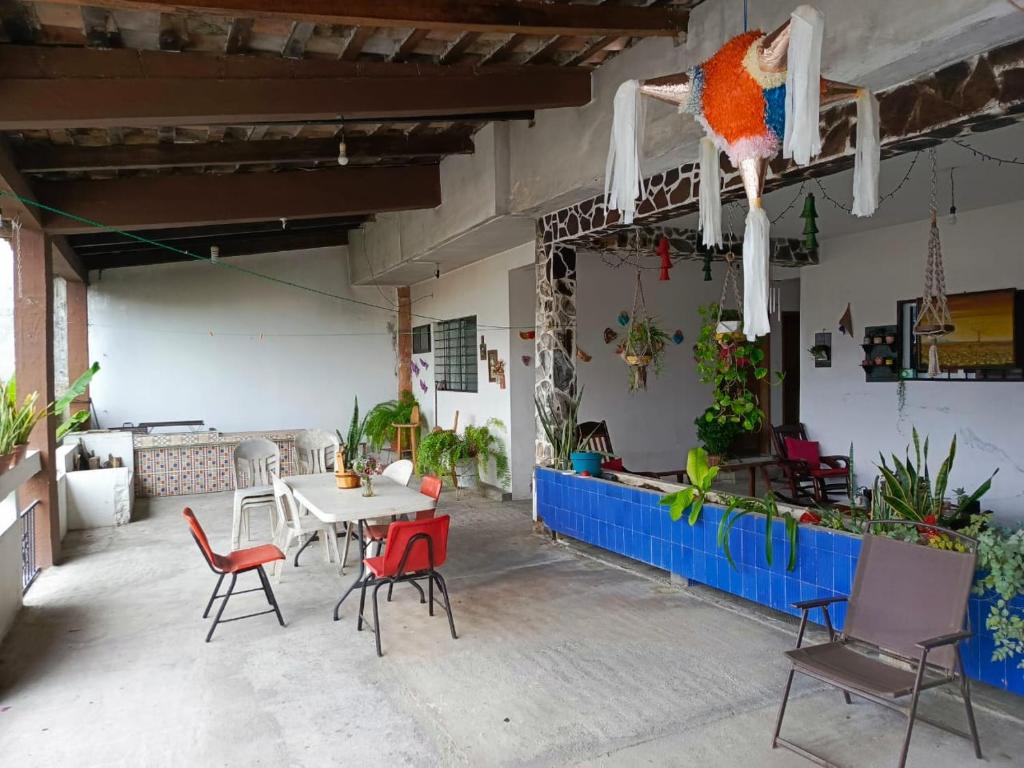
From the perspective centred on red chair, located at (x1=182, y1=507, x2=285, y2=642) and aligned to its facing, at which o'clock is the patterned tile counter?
The patterned tile counter is roughly at 9 o'clock from the red chair.

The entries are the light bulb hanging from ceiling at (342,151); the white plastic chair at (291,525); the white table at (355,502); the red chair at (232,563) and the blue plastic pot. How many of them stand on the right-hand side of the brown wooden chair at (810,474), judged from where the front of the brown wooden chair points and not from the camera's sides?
5

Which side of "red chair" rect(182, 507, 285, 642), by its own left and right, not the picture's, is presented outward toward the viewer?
right

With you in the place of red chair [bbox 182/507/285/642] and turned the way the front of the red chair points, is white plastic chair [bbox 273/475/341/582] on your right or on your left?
on your left

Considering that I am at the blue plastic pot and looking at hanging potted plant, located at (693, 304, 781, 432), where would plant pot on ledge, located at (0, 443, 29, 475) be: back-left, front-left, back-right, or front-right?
back-right

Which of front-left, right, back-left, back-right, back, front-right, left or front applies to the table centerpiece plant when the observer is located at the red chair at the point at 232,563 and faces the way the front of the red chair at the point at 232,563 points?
front-left

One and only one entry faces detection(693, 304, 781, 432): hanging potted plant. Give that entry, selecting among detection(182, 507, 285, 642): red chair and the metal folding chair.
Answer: the red chair

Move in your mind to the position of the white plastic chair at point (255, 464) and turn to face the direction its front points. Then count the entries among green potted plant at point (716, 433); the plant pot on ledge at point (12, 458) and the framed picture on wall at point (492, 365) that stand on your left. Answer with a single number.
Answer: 2

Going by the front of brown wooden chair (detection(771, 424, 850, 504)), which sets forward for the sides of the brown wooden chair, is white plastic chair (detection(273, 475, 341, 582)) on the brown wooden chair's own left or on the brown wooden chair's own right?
on the brown wooden chair's own right
